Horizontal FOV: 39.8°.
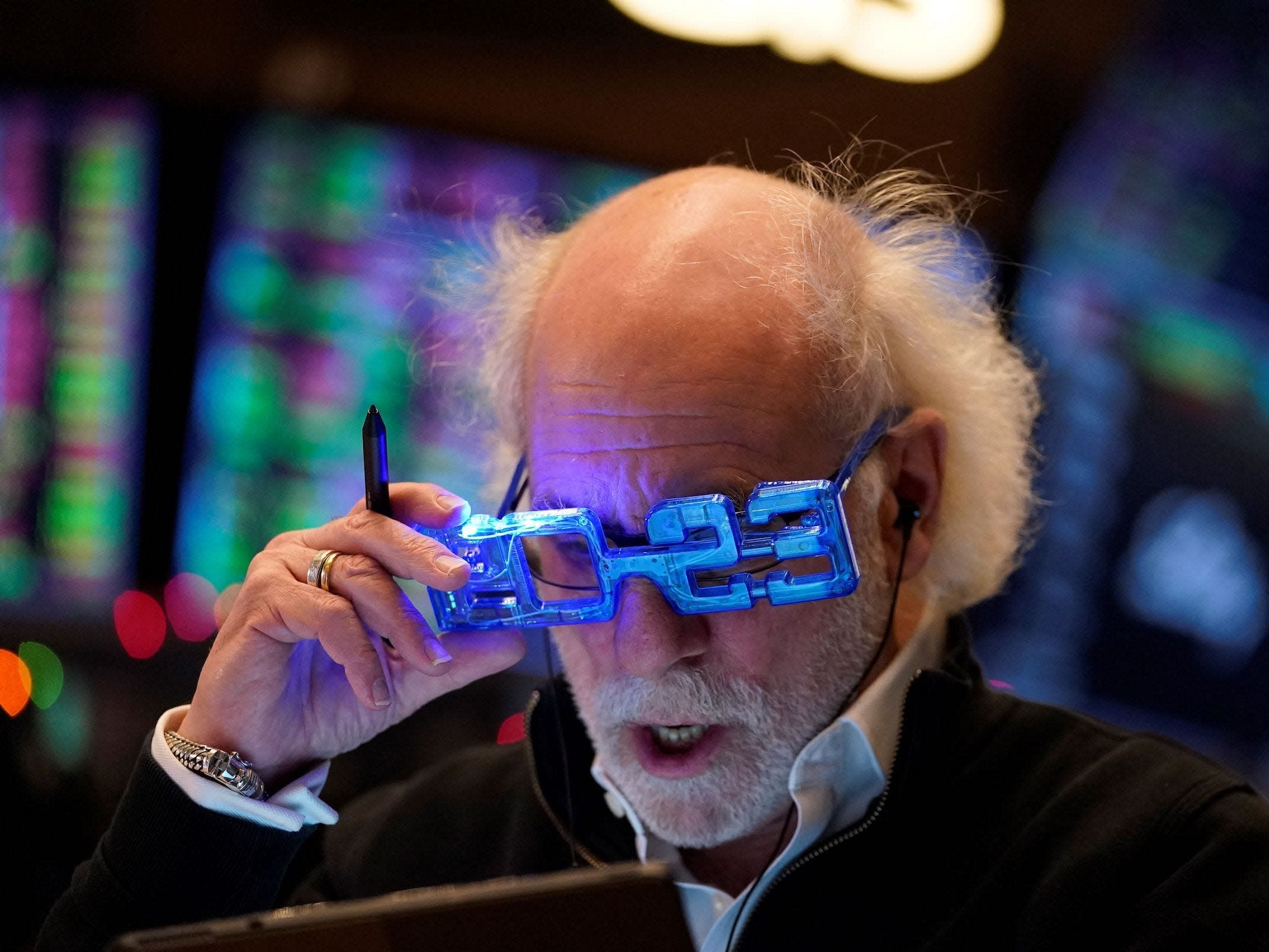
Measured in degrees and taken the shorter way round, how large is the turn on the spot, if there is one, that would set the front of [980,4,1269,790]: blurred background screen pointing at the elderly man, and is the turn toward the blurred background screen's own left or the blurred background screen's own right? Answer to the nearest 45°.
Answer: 0° — it already faces them

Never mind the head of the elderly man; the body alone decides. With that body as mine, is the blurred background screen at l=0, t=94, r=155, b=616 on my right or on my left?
on my right

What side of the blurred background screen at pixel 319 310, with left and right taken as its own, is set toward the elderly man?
front

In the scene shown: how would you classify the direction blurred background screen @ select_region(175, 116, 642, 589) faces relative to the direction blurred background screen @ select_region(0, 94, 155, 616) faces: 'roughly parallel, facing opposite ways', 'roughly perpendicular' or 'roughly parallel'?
roughly parallel

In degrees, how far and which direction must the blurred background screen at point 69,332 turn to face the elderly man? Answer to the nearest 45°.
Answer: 0° — it already faces them

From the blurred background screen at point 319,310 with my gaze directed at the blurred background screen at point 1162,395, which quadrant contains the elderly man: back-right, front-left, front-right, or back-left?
front-right

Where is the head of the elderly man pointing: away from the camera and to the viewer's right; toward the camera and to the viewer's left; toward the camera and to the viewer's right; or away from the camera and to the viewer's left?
toward the camera and to the viewer's left

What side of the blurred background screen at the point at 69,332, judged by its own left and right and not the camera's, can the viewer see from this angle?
front

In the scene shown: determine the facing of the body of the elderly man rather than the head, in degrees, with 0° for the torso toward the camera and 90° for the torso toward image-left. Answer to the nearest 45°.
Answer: approximately 45°

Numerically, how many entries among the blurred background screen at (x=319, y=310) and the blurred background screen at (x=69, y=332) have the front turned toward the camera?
2

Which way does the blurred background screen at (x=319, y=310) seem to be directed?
toward the camera

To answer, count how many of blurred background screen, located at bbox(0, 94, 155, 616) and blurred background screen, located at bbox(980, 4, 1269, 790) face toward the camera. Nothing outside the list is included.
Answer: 2

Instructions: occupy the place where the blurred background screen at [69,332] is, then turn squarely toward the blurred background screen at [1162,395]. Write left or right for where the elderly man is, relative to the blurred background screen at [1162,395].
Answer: right

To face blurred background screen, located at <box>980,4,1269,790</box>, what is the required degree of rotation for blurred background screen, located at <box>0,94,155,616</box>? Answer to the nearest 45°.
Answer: approximately 90° to its left

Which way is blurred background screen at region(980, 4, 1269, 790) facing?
toward the camera

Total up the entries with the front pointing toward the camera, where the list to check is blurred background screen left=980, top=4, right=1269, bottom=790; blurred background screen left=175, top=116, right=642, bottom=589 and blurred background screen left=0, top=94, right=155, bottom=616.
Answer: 3
